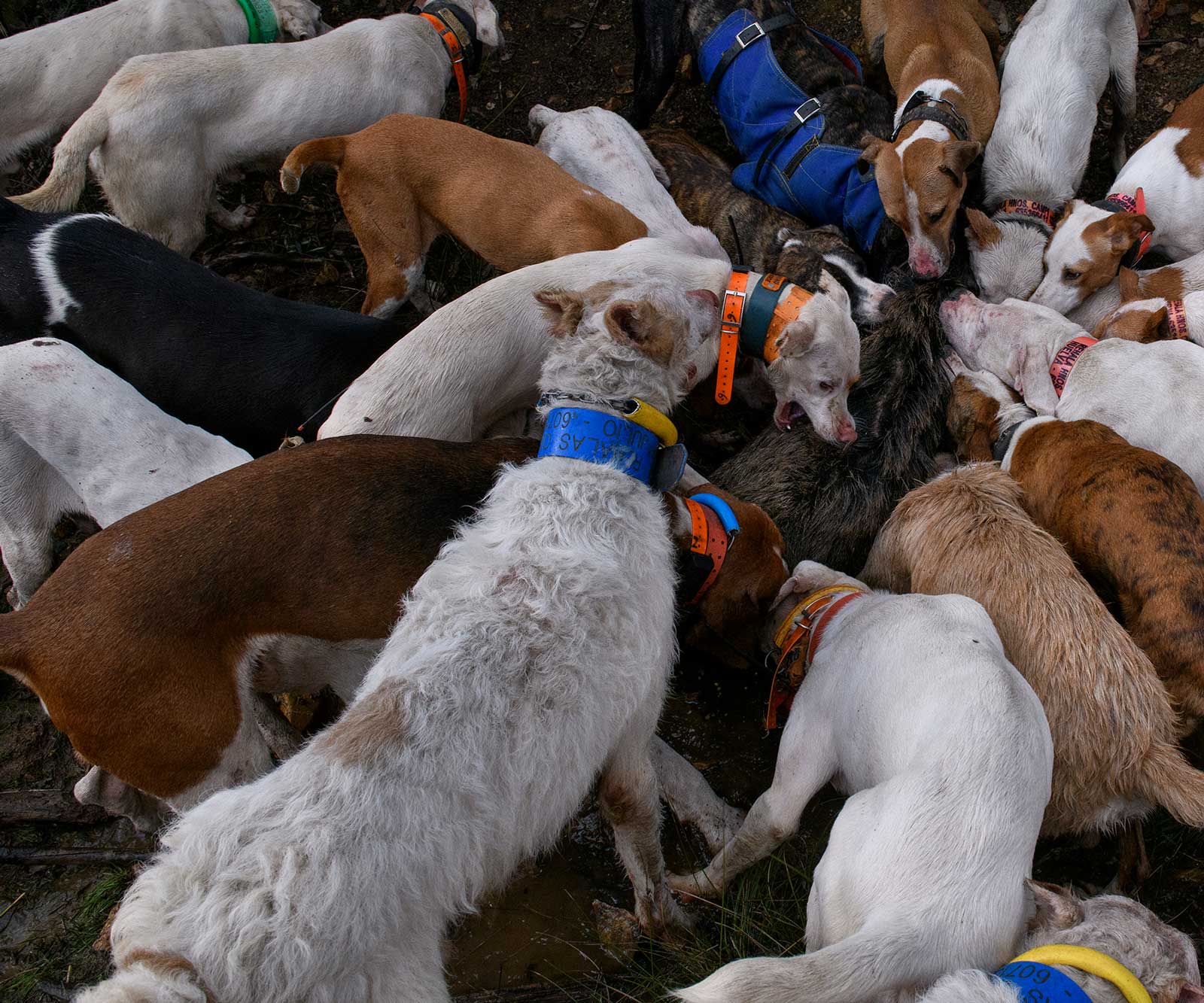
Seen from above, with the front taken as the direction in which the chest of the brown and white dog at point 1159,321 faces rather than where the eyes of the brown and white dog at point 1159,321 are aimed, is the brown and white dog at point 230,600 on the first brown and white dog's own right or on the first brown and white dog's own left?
on the first brown and white dog's own left

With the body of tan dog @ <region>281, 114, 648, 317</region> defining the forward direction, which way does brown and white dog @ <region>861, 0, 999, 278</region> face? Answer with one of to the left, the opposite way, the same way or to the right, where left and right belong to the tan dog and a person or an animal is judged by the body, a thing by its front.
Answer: to the right

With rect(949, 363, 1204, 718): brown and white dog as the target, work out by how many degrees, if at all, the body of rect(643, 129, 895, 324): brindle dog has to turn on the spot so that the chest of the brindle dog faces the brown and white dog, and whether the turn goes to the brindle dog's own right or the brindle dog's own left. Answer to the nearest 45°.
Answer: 0° — it already faces it

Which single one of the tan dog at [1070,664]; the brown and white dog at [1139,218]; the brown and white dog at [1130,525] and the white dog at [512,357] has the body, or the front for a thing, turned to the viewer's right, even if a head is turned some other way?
the white dog

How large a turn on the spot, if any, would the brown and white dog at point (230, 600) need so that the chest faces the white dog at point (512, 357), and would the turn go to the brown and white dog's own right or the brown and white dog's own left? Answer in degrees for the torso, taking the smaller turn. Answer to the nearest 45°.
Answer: approximately 45° to the brown and white dog's own left

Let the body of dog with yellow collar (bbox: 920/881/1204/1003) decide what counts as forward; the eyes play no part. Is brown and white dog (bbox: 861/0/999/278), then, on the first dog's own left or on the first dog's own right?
on the first dog's own left

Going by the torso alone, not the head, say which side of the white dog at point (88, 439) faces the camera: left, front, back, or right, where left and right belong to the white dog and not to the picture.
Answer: right

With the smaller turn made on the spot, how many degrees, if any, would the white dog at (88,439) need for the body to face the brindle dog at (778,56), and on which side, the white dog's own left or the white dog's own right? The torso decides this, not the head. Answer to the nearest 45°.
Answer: approximately 45° to the white dog's own left

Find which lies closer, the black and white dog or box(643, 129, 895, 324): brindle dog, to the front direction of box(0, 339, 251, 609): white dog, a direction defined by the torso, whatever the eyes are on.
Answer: the brindle dog

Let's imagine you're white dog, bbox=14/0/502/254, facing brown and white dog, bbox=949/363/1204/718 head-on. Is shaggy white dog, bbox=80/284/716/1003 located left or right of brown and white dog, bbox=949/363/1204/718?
right

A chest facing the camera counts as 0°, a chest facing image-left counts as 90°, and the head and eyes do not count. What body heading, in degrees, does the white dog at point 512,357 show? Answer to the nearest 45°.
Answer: approximately 270°

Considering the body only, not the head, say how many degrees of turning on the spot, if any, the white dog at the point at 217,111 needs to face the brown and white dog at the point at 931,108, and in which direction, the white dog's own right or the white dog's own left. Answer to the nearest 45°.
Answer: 0° — it already faces it

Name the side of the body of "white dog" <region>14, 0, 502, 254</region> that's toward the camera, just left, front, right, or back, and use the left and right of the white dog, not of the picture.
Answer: right

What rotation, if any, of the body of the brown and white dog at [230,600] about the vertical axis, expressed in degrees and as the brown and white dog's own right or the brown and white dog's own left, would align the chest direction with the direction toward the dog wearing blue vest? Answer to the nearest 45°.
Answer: approximately 45° to the brown and white dog's own left

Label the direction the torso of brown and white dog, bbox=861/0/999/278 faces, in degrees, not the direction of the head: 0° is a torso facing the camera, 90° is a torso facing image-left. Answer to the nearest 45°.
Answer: approximately 0°
